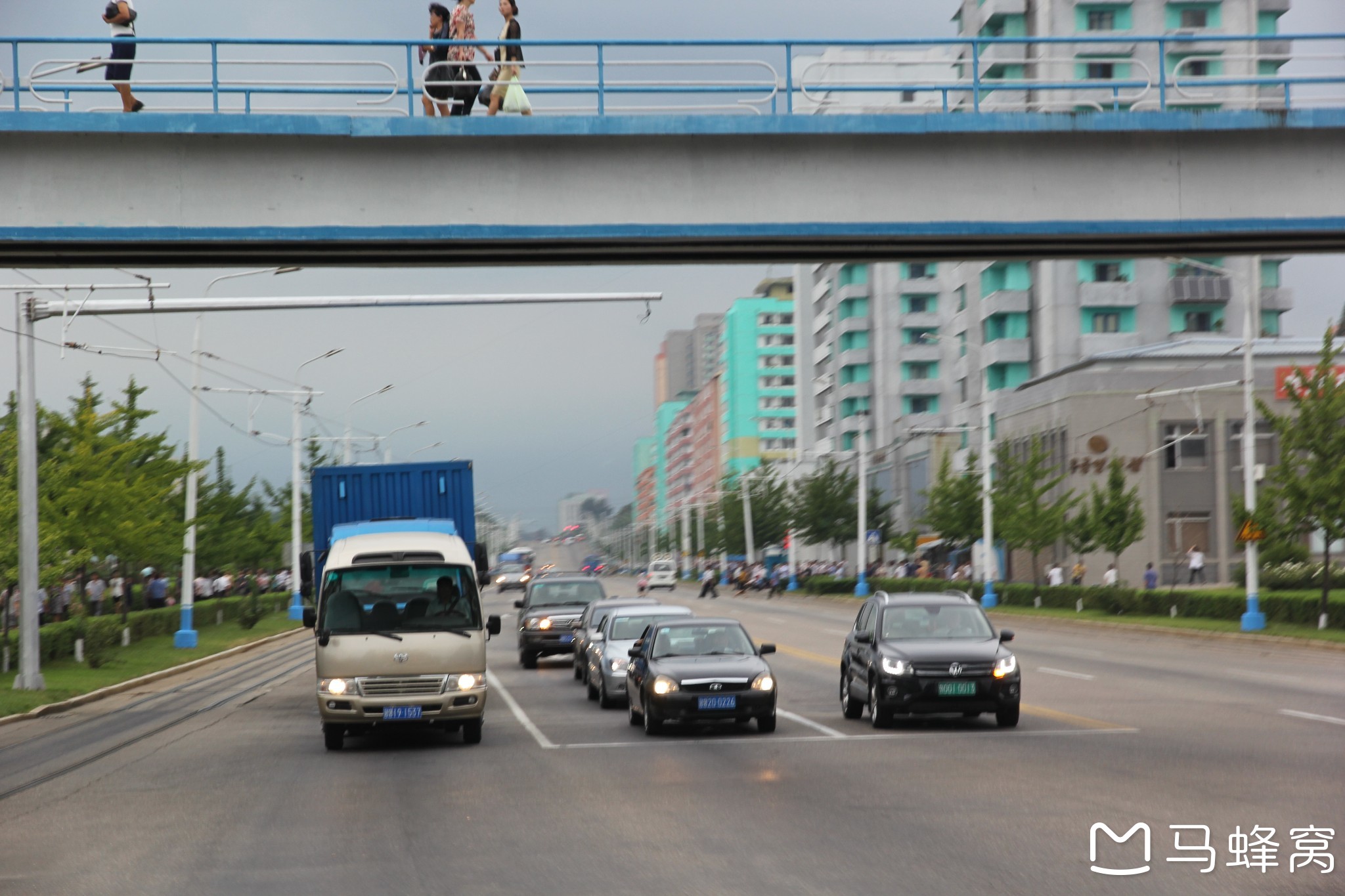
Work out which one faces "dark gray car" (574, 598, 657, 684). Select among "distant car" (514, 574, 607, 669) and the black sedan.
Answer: the distant car

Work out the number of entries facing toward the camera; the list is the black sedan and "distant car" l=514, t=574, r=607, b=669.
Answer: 2

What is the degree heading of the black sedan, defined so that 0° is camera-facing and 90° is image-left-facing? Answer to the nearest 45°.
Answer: approximately 0°

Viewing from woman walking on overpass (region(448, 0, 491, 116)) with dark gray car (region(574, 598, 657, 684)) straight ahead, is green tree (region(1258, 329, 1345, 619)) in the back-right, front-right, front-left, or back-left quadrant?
front-right

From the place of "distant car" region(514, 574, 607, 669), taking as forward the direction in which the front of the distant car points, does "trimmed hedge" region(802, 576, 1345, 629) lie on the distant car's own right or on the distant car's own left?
on the distant car's own left

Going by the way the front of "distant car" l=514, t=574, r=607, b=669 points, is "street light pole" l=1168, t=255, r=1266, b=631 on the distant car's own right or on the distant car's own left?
on the distant car's own left

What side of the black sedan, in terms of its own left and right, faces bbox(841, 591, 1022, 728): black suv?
left

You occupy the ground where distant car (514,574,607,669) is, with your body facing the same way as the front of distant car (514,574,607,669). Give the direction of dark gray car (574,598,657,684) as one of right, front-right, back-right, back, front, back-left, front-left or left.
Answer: front

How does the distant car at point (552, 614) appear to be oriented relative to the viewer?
toward the camera

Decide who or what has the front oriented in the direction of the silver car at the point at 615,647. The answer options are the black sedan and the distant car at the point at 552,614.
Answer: the distant car

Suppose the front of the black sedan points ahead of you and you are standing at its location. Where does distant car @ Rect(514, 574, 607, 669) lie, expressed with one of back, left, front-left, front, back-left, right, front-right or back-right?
back
